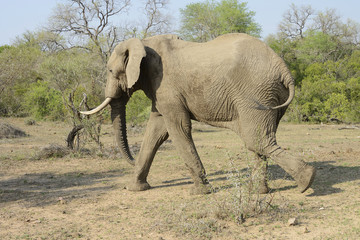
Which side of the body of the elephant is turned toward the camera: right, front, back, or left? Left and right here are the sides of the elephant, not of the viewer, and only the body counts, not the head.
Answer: left

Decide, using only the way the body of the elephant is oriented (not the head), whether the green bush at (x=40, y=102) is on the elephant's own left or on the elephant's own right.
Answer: on the elephant's own right

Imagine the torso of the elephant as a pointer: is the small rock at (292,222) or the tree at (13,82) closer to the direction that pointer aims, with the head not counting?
the tree

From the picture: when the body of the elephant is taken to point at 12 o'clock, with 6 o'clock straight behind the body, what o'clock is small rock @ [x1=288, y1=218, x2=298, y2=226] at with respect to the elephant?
The small rock is roughly at 8 o'clock from the elephant.

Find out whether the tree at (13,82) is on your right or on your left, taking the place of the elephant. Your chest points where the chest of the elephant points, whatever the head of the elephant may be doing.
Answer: on your right

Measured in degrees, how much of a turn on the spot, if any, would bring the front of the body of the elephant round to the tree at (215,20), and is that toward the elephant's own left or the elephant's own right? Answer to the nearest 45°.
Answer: approximately 90° to the elephant's own right
